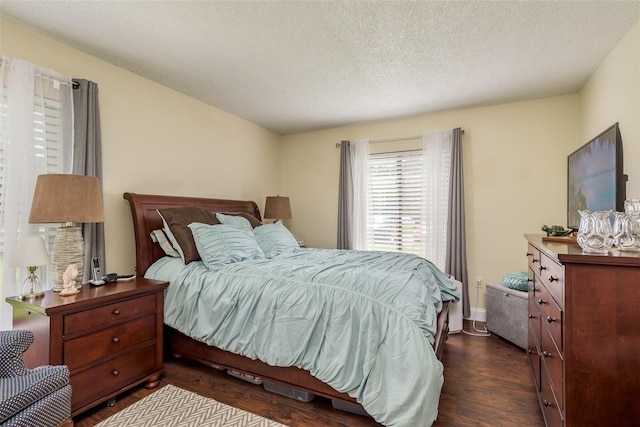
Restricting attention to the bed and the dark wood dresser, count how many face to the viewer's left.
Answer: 1

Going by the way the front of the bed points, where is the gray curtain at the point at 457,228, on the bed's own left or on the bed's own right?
on the bed's own left

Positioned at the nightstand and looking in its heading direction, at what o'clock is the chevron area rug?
The chevron area rug is roughly at 12 o'clock from the nightstand.

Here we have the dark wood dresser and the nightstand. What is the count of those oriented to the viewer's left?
1

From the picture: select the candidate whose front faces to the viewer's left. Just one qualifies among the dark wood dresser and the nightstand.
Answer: the dark wood dresser

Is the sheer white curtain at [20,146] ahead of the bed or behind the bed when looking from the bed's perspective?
behind

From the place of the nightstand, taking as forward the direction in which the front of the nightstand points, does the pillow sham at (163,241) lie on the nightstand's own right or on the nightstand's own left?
on the nightstand's own left

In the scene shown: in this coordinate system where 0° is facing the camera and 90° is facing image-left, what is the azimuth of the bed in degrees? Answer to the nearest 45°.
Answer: approximately 315°

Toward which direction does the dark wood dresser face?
to the viewer's left

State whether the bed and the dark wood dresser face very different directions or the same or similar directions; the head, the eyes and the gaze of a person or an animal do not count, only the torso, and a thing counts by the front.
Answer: very different directions
